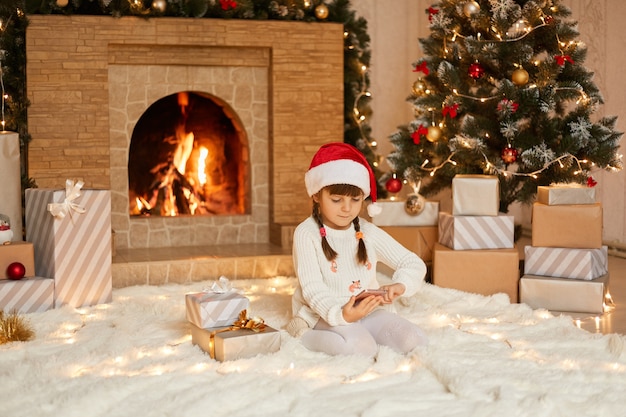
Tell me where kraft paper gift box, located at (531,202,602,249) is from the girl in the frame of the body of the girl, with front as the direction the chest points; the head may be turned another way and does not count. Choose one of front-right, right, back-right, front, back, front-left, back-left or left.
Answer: left

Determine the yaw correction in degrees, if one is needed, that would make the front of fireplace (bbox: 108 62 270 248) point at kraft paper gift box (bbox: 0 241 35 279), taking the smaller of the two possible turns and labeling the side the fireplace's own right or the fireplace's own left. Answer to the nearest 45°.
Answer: approximately 45° to the fireplace's own right

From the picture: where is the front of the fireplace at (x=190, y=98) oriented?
toward the camera

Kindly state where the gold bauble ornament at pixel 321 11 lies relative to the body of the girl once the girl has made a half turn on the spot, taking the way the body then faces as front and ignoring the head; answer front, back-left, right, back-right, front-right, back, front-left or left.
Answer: front-right

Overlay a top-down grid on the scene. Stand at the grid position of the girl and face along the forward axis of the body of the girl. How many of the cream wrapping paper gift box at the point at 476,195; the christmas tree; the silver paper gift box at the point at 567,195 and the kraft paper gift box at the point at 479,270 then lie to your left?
4

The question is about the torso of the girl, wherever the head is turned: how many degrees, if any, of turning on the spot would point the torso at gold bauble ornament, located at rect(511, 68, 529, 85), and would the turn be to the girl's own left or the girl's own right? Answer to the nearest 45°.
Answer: approximately 90° to the girl's own left

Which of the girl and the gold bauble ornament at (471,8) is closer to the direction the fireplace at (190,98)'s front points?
the girl

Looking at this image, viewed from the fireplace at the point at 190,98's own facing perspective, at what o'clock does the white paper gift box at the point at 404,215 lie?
The white paper gift box is roughly at 10 o'clock from the fireplace.

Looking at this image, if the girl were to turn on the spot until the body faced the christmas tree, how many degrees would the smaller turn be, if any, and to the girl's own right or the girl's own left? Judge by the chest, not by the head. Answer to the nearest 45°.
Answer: approximately 90° to the girl's own left

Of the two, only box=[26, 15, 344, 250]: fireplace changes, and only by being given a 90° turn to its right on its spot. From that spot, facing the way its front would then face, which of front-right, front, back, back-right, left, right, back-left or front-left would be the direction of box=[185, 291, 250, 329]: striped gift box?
left

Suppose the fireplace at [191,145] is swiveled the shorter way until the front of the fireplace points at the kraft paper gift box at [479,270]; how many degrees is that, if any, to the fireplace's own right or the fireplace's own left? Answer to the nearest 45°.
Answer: approximately 45° to the fireplace's own left

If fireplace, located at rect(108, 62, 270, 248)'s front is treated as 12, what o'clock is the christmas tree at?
The christmas tree is roughly at 10 o'clock from the fireplace.

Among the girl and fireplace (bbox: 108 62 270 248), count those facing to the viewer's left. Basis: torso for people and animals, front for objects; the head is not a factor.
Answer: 0

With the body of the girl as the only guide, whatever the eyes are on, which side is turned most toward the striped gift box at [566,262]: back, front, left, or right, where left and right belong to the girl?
left

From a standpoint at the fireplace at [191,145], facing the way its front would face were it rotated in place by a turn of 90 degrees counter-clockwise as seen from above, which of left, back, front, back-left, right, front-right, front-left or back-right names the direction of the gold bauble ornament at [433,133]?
front-right
